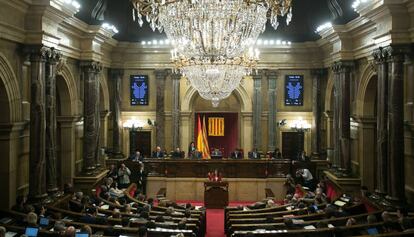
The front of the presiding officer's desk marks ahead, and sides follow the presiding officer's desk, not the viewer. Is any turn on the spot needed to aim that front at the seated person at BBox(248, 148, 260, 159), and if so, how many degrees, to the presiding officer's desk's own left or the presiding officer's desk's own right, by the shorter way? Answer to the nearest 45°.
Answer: approximately 135° to the presiding officer's desk's own left

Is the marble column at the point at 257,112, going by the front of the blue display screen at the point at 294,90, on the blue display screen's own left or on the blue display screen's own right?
on the blue display screen's own right

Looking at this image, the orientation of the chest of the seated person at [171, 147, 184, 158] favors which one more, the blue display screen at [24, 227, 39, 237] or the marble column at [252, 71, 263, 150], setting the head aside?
the blue display screen

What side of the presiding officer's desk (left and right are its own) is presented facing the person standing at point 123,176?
right

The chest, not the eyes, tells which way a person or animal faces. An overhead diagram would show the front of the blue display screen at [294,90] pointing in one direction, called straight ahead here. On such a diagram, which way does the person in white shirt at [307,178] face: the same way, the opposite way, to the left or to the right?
to the right

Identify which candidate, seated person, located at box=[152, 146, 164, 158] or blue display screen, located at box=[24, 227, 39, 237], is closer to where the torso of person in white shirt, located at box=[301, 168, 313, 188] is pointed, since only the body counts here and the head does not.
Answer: the seated person

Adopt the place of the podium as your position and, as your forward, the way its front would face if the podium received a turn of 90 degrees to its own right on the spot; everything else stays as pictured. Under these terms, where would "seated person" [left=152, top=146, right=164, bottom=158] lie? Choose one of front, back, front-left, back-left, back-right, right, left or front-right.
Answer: front-right
